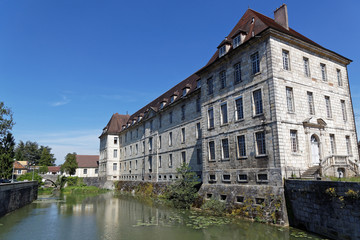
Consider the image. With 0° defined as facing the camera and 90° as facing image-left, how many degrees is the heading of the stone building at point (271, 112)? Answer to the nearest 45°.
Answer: approximately 315°

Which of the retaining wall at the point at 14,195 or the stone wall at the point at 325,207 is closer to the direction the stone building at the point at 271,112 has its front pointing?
the stone wall
